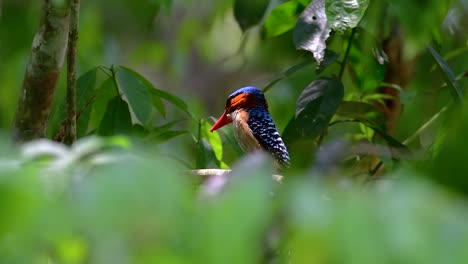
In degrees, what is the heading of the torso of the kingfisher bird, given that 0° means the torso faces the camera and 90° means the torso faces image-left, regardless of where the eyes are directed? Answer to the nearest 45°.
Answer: approximately 90°

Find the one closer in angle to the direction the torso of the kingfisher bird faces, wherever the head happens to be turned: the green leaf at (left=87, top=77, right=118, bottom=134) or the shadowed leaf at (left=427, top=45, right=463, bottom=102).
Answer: the green leaf

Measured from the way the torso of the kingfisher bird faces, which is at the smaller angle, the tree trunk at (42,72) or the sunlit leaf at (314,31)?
the tree trunk

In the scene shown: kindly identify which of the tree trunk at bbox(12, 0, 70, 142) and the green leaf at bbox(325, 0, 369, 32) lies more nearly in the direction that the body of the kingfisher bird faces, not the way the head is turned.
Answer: the tree trunk

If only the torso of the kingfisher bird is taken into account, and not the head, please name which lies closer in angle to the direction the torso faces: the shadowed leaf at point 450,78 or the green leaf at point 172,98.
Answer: the green leaf
